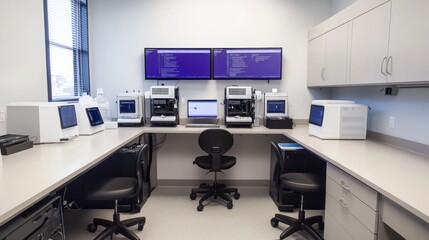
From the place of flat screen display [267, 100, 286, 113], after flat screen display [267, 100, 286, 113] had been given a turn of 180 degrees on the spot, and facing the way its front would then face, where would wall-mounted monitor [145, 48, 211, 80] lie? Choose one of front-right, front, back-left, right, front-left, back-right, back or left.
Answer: left

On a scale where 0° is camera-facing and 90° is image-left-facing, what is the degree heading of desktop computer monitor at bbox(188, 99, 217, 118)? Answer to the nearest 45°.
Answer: approximately 0°

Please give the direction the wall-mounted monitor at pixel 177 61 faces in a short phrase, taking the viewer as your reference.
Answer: facing the viewer

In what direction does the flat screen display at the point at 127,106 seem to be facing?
toward the camera

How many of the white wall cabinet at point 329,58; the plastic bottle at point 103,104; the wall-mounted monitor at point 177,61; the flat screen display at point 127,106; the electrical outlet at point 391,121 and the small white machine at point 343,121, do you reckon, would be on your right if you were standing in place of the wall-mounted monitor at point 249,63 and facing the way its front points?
3

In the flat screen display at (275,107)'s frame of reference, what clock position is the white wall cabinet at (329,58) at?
The white wall cabinet is roughly at 10 o'clock from the flat screen display.

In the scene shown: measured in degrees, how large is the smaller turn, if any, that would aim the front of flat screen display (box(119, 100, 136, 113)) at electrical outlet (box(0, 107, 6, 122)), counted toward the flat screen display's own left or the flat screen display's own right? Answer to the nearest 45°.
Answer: approximately 45° to the flat screen display's own right

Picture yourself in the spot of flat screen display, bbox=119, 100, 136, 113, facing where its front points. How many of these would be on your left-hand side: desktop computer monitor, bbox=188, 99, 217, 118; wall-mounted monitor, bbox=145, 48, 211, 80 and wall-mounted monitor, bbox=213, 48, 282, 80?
3

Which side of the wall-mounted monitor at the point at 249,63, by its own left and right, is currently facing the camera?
front

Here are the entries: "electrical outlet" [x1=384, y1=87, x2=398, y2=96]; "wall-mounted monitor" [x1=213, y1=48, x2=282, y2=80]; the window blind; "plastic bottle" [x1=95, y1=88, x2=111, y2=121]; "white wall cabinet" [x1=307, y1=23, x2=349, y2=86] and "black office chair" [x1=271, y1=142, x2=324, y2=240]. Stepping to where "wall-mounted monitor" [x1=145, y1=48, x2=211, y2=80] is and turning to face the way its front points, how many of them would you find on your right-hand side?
2

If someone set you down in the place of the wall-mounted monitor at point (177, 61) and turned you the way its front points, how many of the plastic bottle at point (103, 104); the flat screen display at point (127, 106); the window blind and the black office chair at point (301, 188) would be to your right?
3

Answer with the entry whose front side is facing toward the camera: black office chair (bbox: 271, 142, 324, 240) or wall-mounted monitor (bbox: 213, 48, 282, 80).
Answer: the wall-mounted monitor

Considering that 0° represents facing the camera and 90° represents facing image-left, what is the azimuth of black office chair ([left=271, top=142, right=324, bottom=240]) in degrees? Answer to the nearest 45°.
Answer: approximately 270°

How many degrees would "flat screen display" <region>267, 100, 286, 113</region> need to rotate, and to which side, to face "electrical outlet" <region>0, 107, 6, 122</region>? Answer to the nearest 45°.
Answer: approximately 45° to its right

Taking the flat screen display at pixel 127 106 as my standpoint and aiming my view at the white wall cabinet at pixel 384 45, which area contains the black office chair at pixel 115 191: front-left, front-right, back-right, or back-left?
front-right
